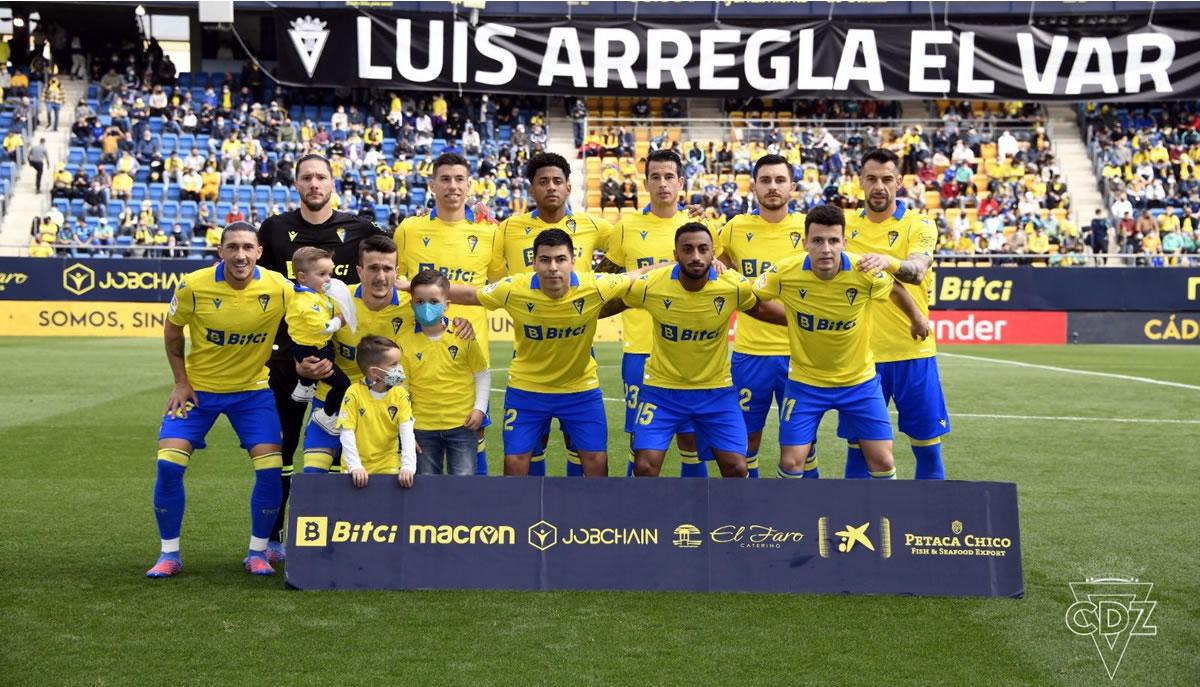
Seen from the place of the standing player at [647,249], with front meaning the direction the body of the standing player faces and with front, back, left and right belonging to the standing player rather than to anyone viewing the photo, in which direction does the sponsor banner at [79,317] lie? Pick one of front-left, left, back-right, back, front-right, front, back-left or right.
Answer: back-right

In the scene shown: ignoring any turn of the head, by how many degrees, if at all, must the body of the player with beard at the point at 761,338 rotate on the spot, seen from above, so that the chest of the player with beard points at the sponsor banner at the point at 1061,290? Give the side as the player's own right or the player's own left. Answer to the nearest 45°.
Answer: approximately 180°

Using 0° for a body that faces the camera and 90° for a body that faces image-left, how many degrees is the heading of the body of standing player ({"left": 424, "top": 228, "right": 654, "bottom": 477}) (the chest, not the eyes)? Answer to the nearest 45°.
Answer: approximately 0°

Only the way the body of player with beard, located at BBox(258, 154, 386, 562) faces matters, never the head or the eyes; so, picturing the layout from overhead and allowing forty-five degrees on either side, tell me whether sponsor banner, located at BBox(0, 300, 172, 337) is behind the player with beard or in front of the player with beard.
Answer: behind

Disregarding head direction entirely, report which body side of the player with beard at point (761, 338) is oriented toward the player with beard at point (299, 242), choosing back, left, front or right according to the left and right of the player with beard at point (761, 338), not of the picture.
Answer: right

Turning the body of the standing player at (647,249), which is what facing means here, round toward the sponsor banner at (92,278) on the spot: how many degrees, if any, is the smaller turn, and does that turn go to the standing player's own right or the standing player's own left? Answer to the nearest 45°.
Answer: approximately 135° to the standing player's own right

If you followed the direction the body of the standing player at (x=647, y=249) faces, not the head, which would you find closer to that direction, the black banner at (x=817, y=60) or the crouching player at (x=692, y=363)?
the crouching player

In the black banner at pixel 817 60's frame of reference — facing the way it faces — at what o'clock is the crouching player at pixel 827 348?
The crouching player is roughly at 12 o'clock from the black banner.

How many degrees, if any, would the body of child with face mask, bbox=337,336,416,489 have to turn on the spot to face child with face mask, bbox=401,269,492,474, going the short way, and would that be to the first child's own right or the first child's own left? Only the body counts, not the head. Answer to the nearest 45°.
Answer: approximately 135° to the first child's own left

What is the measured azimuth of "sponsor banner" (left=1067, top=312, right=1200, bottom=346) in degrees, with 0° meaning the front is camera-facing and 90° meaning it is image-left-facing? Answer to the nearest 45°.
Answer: approximately 0°
